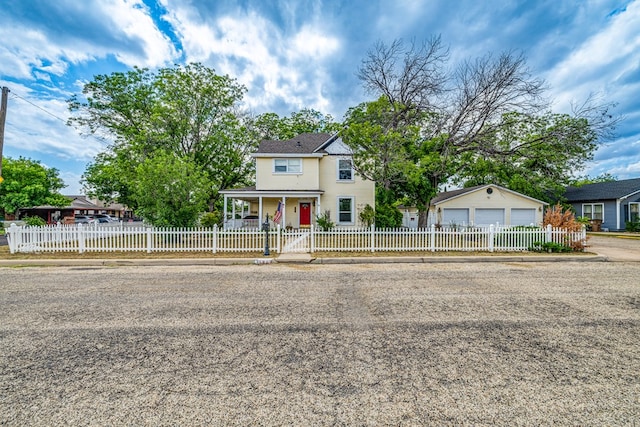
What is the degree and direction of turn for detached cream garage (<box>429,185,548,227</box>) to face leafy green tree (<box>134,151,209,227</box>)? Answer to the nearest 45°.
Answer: approximately 45° to its right

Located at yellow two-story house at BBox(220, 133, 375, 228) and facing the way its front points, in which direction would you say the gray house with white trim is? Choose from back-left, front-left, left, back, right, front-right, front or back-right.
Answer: left

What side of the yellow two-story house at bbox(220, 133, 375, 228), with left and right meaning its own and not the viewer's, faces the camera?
front

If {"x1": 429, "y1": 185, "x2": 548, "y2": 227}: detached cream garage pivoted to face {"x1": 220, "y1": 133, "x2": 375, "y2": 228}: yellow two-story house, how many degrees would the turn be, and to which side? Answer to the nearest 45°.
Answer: approximately 45° to its right

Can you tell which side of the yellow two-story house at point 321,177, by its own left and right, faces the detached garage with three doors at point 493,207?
left

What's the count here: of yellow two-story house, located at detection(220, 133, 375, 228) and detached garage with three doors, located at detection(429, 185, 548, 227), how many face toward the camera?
2

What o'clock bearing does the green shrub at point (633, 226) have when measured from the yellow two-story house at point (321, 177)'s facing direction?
The green shrub is roughly at 9 o'clock from the yellow two-story house.

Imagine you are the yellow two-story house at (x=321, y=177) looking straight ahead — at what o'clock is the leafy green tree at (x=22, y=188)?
The leafy green tree is roughly at 4 o'clock from the yellow two-story house.

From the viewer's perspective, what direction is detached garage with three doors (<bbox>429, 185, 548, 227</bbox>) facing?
toward the camera

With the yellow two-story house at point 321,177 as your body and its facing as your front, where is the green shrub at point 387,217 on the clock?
The green shrub is roughly at 10 o'clock from the yellow two-story house.

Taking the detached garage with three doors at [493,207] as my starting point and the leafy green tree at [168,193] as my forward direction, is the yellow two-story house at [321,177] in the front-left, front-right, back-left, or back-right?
front-right
